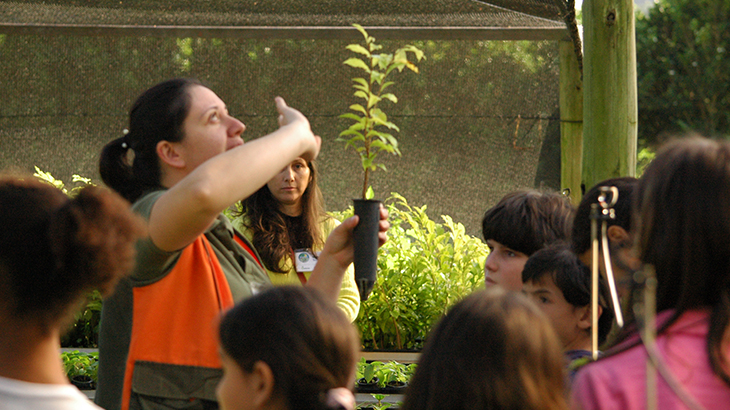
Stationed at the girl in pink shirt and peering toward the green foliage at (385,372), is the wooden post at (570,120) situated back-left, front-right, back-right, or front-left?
front-right

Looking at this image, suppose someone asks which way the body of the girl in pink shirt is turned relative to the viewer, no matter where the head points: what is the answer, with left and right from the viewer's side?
facing away from the viewer and to the left of the viewer

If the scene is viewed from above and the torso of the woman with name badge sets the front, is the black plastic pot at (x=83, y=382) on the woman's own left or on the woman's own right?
on the woman's own right

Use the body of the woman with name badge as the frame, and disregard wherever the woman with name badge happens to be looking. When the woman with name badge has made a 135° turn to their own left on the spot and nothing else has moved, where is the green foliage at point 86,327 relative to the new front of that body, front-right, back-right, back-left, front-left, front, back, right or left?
left

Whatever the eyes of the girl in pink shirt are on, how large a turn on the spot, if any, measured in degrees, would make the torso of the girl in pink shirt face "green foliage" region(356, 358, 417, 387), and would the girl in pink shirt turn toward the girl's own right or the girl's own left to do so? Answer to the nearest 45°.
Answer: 0° — they already face it

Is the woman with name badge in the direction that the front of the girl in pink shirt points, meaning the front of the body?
yes

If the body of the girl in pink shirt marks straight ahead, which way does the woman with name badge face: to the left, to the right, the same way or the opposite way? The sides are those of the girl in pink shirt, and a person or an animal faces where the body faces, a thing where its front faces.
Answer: the opposite way

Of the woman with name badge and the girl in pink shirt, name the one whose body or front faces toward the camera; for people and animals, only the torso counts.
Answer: the woman with name badge

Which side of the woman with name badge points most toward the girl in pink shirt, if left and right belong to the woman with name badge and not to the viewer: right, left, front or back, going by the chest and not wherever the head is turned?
front

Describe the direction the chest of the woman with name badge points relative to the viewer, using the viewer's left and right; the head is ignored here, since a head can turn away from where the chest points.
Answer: facing the viewer
